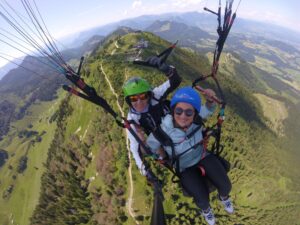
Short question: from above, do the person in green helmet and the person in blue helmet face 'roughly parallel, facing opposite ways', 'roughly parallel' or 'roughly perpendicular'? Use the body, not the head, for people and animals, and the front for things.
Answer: roughly parallel

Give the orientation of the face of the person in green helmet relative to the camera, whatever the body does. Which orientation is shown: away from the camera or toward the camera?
toward the camera

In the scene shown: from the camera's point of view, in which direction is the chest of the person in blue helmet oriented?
toward the camera

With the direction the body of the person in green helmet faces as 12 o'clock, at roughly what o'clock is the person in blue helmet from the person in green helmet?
The person in blue helmet is roughly at 11 o'clock from the person in green helmet.

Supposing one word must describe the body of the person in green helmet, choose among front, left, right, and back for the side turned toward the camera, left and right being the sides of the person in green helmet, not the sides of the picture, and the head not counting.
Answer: front

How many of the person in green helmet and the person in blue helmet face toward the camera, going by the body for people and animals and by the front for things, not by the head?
2

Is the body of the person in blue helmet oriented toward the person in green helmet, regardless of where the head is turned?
no
